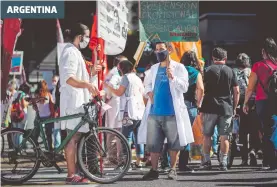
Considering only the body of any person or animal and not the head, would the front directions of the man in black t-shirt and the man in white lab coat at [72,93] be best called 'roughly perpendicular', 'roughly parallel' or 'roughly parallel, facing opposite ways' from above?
roughly perpendicular

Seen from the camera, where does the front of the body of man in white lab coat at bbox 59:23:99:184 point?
to the viewer's right

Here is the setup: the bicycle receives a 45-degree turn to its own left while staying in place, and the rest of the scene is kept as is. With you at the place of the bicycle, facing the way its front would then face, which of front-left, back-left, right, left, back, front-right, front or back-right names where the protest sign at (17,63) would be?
front-left

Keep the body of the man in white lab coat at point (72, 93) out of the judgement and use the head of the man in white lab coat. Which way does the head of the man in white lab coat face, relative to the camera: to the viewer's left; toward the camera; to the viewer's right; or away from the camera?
to the viewer's right

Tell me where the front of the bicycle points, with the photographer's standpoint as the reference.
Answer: facing to the right of the viewer
